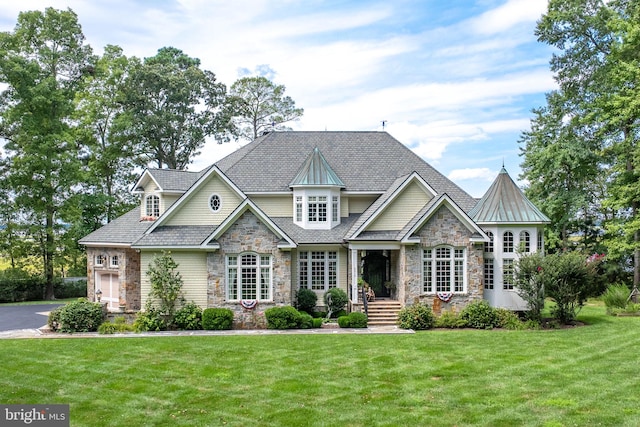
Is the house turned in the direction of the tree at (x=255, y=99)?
no

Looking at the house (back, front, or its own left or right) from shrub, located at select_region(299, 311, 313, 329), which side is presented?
front

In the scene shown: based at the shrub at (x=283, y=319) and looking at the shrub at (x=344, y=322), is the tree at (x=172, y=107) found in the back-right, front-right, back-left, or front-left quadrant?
back-left

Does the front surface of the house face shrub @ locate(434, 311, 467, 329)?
no

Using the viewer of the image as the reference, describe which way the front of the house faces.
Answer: facing the viewer

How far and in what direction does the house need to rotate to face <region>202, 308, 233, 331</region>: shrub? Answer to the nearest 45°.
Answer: approximately 45° to its right

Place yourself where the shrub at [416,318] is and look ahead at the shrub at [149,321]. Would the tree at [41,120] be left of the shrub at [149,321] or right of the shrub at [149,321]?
right

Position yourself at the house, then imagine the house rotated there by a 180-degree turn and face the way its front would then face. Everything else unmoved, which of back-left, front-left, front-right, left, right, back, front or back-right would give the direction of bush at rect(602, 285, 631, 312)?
right

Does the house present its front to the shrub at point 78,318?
no
